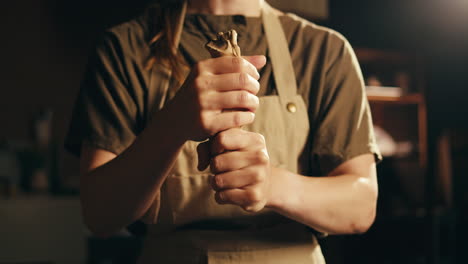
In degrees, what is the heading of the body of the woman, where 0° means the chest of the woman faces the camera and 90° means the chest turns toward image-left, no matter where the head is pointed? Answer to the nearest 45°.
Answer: approximately 0°
